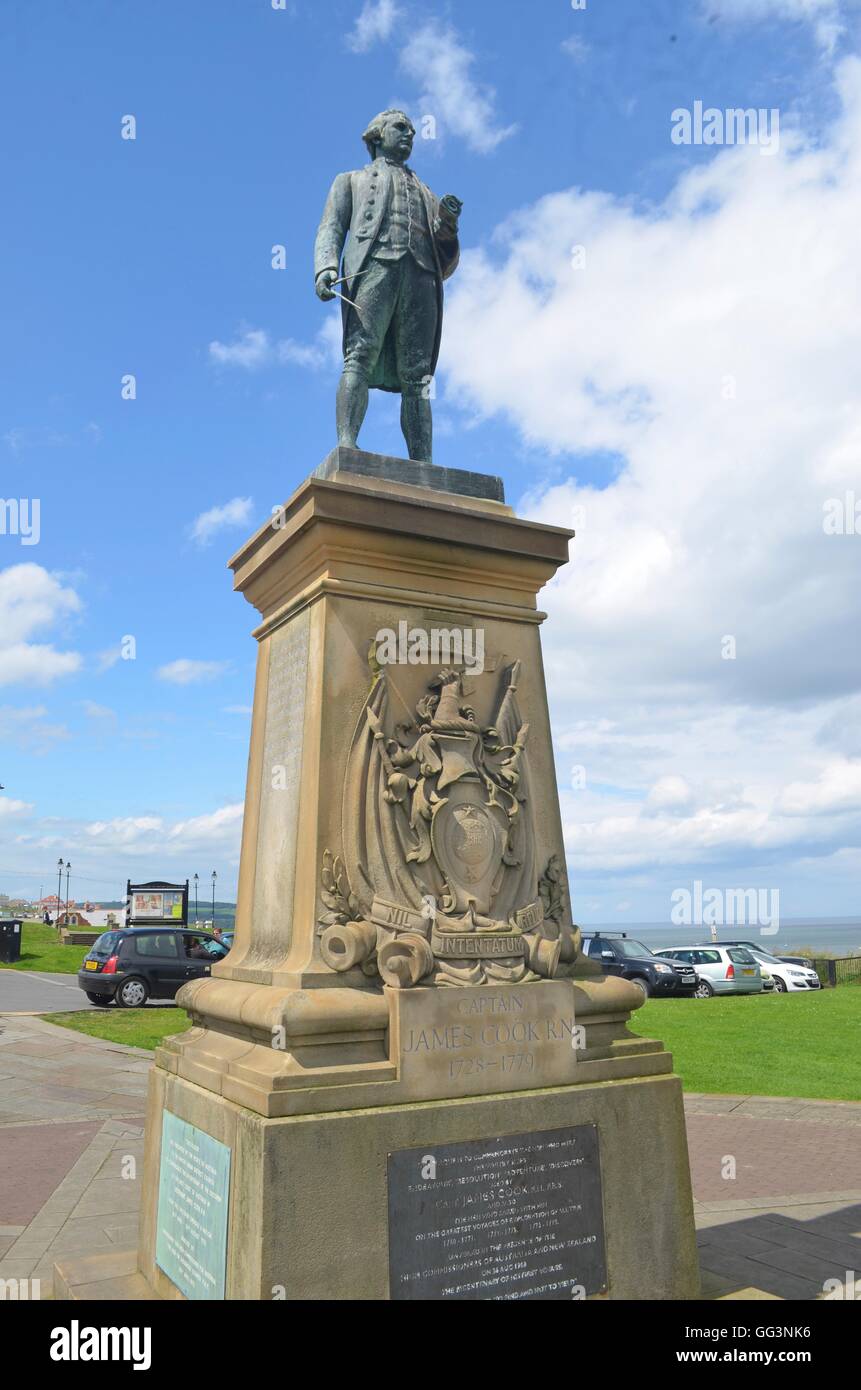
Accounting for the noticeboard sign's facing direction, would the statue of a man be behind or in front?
in front

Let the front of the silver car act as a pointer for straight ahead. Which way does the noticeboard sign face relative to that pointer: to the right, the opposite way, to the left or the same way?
the opposite way

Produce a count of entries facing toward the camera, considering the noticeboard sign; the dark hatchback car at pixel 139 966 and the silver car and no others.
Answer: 1

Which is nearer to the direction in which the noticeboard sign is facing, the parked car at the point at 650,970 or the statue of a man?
the statue of a man

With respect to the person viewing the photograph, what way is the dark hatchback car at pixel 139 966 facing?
facing away from the viewer and to the right of the viewer

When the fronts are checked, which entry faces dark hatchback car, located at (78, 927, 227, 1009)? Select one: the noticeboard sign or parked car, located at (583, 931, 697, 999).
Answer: the noticeboard sign

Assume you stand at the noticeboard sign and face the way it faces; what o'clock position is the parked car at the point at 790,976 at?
The parked car is roughly at 10 o'clock from the noticeboard sign.

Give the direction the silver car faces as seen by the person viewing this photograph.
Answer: facing away from the viewer and to the left of the viewer

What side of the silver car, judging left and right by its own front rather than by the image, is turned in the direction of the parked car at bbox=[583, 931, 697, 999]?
left
